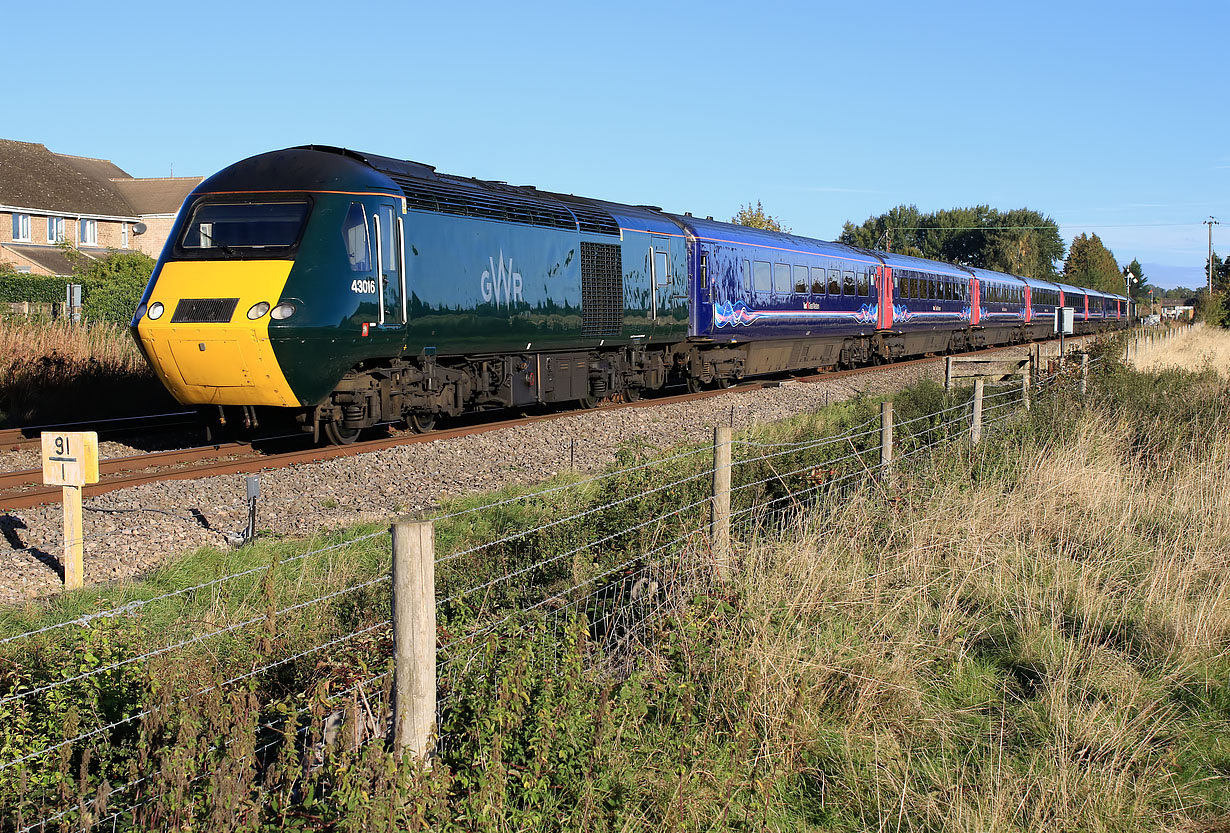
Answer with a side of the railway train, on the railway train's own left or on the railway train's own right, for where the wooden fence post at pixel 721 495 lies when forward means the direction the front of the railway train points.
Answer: on the railway train's own left

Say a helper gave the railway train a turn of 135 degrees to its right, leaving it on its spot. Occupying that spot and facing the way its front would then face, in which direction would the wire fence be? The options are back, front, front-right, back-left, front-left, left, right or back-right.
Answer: back

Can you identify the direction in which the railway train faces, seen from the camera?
facing the viewer and to the left of the viewer

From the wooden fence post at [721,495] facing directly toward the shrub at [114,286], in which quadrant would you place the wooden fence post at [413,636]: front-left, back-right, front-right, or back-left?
back-left

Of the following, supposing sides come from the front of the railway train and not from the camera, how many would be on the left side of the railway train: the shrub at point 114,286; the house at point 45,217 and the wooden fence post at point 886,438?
1

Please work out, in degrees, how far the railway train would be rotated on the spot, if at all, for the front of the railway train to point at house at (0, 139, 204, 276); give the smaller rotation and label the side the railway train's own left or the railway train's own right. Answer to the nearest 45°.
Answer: approximately 90° to the railway train's own right

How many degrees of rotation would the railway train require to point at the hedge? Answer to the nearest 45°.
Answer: approximately 90° to its right

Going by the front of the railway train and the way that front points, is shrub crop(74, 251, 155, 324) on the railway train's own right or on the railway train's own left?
on the railway train's own right

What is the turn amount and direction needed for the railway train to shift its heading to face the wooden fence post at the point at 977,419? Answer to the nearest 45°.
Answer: approximately 135° to its left

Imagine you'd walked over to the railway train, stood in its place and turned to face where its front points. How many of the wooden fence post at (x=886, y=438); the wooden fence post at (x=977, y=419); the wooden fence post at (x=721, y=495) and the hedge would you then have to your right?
1

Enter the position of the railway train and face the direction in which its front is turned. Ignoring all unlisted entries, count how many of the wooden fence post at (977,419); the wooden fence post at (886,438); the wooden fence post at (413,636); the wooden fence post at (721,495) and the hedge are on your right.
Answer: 1

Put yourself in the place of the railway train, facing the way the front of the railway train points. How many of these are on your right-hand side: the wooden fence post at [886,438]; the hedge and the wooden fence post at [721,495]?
1

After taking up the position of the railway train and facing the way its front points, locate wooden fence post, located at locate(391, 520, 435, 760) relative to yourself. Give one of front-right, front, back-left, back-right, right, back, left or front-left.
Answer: front-left
